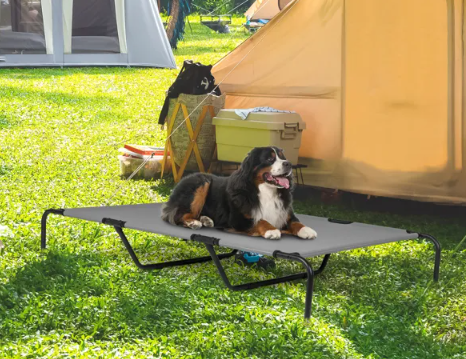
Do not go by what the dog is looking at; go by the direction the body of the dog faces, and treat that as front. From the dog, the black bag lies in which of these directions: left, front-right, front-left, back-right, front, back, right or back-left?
back-left

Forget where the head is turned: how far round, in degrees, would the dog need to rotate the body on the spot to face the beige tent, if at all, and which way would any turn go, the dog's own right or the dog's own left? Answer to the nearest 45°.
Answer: approximately 90° to the dog's own left

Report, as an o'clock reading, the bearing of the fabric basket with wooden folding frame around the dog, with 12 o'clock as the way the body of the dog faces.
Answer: The fabric basket with wooden folding frame is roughly at 7 o'clock from the dog.

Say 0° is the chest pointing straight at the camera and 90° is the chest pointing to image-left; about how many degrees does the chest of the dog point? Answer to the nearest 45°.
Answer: approximately 315°

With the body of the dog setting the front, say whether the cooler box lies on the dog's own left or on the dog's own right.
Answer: on the dog's own left
